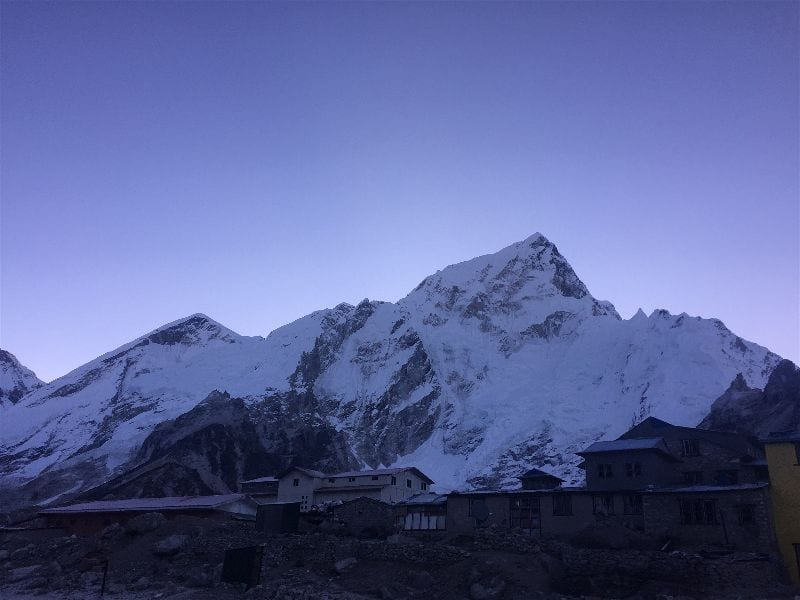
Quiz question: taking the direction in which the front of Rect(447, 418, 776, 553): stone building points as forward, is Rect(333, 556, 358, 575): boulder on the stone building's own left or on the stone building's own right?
on the stone building's own right

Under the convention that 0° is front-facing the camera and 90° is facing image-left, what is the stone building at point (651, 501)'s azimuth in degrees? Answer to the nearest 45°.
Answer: approximately 0°

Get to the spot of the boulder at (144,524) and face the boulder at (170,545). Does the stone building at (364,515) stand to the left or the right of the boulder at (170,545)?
left

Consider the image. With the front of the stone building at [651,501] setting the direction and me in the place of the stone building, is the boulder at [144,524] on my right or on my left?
on my right

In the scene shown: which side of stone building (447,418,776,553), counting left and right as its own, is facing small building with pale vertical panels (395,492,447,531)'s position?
right

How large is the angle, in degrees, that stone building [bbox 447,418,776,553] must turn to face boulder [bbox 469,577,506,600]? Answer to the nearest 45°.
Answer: approximately 45° to its right

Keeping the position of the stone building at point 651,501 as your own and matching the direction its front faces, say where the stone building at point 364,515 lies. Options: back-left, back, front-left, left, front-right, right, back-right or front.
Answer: right
